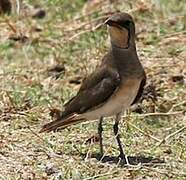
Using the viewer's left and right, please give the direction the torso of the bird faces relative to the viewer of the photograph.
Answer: facing the viewer and to the right of the viewer
